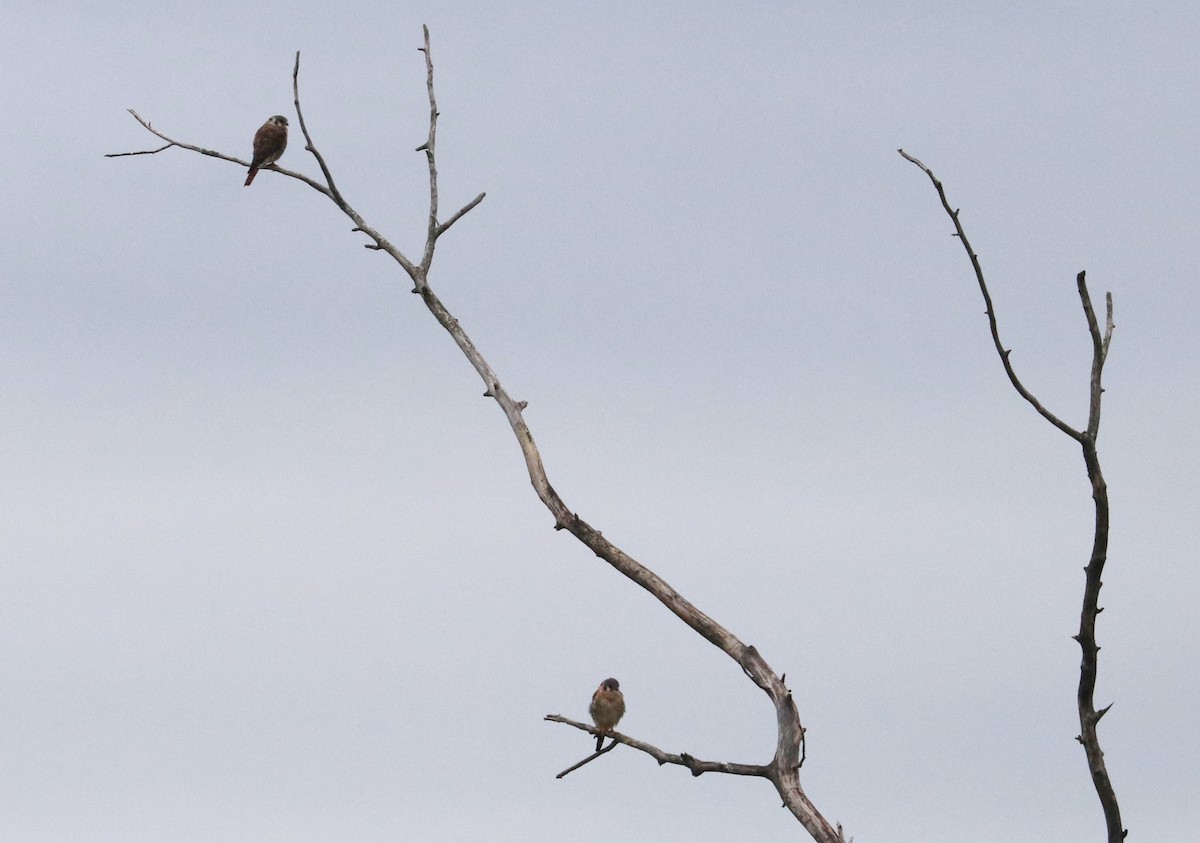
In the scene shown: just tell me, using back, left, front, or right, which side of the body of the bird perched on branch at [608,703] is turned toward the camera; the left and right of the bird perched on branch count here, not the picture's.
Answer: front
